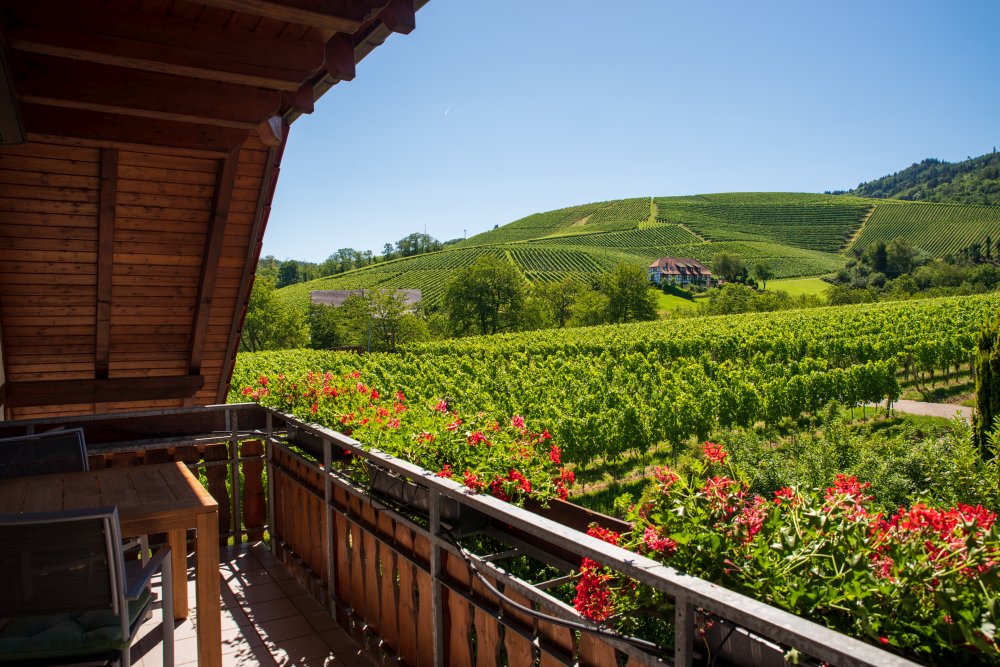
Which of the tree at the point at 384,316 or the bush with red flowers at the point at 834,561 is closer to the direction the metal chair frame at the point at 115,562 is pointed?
the tree

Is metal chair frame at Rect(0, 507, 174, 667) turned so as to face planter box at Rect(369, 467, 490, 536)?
no

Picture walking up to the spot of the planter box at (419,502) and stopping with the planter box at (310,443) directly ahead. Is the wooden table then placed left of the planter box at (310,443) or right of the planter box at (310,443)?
left

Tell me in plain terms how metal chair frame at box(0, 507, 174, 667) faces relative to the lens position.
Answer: facing away from the viewer and to the right of the viewer

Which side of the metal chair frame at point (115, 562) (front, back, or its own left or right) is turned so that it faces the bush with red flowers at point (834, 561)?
right

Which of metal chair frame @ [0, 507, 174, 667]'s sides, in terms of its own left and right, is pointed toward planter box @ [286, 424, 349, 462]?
front

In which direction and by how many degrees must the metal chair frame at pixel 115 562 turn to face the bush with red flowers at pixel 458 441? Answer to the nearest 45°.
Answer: approximately 45° to its right

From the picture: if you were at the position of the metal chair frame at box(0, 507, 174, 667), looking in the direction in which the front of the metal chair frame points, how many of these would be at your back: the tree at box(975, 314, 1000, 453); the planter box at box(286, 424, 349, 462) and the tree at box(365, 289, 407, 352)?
0
